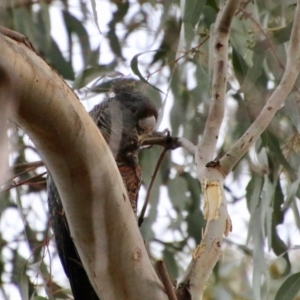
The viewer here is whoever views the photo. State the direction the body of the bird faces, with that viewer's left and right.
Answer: facing to the right of the viewer

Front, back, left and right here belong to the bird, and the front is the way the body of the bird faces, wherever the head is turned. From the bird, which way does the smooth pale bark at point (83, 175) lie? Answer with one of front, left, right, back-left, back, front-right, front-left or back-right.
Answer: right
